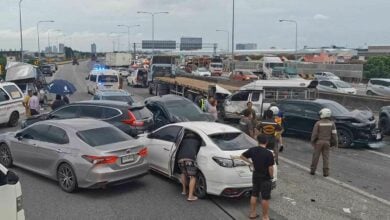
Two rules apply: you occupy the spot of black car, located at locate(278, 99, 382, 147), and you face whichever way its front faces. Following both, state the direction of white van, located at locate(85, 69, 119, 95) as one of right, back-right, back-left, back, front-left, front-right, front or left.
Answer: back

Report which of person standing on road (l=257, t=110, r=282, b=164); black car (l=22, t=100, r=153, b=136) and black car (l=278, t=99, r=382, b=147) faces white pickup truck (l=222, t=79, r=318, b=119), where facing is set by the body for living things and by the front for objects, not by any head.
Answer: the person standing on road

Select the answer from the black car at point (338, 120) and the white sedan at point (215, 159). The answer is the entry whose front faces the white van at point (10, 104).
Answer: the white sedan

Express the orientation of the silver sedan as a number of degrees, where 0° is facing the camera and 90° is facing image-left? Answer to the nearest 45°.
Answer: approximately 135°

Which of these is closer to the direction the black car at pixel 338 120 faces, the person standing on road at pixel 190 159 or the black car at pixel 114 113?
the person standing on road

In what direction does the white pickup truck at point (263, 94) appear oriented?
to the viewer's left

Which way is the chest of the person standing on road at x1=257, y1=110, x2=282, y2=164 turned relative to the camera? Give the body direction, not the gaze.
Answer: away from the camera

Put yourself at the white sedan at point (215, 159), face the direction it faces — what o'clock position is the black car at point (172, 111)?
The black car is roughly at 1 o'clock from the white sedan.

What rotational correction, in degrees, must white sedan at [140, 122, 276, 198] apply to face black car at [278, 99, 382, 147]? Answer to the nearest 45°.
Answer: approximately 90° to its right

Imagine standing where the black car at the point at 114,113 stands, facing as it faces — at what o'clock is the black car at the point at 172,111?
the black car at the point at 172,111 is roughly at 4 o'clock from the black car at the point at 114,113.

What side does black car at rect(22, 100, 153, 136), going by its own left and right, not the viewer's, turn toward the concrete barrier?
right

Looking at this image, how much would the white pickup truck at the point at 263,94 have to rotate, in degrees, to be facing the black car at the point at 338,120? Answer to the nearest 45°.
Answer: approximately 135° to its left
